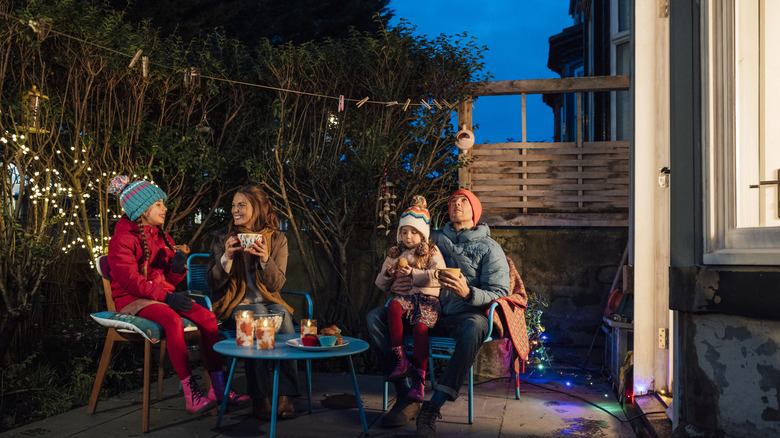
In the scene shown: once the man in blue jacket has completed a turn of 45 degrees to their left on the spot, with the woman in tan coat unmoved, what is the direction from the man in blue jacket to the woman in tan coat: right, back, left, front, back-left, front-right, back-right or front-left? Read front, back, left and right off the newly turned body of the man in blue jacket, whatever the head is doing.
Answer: right

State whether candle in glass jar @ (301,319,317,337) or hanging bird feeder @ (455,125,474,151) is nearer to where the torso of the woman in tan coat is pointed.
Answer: the candle in glass jar

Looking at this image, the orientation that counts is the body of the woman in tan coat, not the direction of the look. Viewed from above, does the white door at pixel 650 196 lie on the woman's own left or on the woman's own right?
on the woman's own left

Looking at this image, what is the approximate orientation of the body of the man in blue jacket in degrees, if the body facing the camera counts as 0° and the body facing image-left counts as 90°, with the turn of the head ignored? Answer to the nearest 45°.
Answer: approximately 45°

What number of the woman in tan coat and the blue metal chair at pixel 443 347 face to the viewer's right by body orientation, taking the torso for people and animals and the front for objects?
0

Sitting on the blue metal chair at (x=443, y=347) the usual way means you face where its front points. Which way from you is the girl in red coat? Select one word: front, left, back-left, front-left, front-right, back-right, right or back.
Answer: front-right

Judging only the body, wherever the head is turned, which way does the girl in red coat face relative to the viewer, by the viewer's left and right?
facing the viewer and to the right of the viewer

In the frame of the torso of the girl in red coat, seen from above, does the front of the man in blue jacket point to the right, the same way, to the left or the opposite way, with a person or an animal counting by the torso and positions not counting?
to the right

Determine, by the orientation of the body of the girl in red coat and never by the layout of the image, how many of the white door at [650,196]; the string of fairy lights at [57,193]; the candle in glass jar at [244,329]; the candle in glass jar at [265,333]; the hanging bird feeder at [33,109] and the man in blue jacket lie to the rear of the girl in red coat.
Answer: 2

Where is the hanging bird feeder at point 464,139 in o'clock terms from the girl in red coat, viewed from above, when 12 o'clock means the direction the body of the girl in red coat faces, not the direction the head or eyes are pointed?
The hanging bird feeder is roughly at 10 o'clock from the girl in red coat.

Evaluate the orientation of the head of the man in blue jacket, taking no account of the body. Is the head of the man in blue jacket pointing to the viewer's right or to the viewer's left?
to the viewer's left

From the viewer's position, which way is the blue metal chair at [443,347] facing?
facing the viewer and to the left of the viewer

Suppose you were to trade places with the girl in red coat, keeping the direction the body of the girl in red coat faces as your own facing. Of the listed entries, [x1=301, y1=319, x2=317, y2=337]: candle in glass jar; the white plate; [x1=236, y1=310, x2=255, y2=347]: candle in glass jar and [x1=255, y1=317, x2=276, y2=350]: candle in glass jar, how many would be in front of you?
4

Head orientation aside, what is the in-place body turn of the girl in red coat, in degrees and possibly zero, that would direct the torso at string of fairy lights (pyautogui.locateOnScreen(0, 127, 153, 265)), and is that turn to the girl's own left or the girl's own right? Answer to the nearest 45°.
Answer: approximately 180°

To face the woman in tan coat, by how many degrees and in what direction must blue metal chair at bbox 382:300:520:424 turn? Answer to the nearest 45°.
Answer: approximately 45° to its right

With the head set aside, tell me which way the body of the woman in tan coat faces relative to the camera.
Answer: toward the camera
